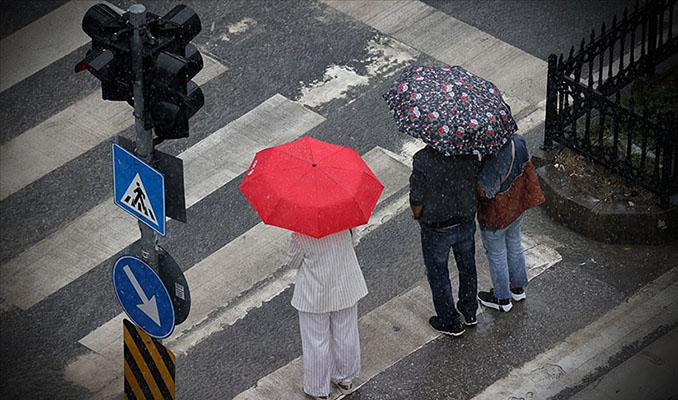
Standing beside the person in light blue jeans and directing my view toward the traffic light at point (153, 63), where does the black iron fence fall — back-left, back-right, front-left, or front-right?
back-right

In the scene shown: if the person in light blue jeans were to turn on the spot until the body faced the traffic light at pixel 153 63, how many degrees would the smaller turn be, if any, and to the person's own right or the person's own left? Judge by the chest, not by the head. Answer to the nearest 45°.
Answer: approximately 90° to the person's own left

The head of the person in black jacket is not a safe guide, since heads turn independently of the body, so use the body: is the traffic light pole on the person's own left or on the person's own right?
on the person's own left

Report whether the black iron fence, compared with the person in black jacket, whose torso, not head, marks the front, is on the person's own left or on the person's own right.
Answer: on the person's own right

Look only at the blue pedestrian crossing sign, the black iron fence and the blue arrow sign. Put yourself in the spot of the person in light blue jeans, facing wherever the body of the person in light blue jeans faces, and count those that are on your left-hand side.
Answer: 2

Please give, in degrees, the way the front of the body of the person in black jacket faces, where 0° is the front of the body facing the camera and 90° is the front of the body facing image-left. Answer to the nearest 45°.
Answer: approximately 135°

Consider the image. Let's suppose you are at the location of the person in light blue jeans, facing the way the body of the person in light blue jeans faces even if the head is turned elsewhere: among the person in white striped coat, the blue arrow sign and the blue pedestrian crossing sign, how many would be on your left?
3

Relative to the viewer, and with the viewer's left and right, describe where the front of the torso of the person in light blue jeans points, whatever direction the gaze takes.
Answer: facing away from the viewer and to the left of the viewer

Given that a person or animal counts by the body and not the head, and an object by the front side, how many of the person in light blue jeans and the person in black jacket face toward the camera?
0

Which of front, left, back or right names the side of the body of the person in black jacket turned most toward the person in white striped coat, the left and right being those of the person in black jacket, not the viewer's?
left
